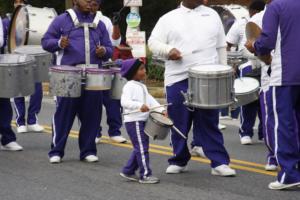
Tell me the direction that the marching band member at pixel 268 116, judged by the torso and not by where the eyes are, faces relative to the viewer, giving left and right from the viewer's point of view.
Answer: facing to the left of the viewer

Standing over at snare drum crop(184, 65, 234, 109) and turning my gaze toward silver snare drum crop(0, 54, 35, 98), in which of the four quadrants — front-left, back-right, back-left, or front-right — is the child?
front-left

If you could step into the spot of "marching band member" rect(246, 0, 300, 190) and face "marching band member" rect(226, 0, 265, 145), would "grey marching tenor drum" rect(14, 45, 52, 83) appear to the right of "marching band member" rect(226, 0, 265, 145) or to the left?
left

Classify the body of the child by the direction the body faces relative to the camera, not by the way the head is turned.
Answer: to the viewer's right

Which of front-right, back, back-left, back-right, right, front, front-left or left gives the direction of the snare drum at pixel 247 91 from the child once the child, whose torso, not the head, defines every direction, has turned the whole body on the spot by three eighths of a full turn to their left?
right
